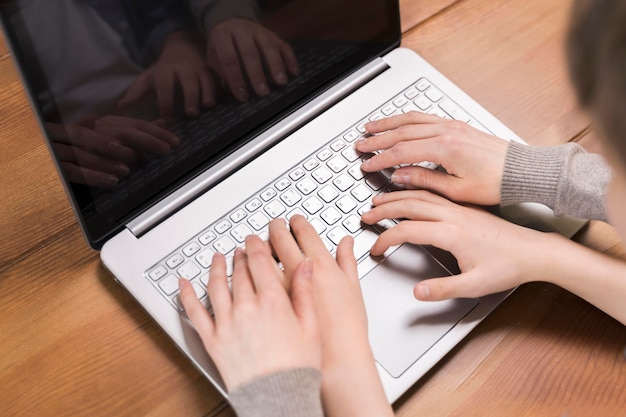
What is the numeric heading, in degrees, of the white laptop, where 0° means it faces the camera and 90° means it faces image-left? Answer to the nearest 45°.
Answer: approximately 315°
